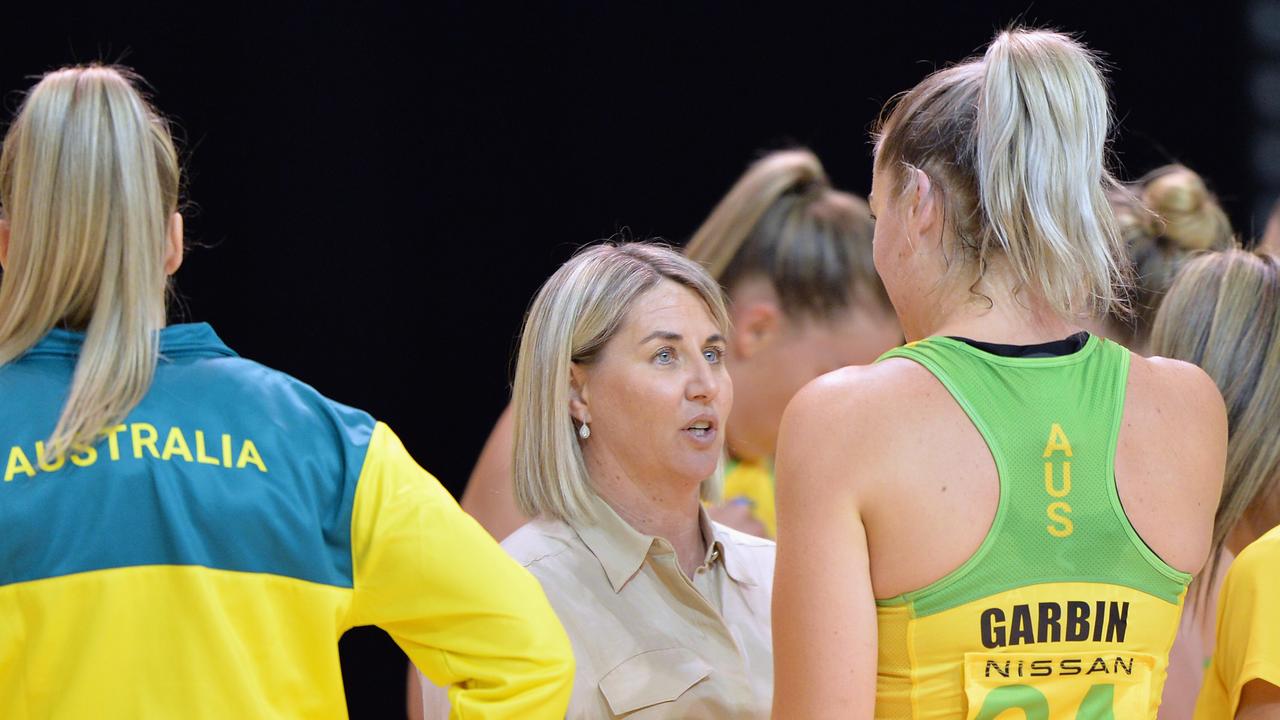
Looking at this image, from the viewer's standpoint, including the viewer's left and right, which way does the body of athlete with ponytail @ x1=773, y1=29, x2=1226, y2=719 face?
facing away from the viewer and to the left of the viewer

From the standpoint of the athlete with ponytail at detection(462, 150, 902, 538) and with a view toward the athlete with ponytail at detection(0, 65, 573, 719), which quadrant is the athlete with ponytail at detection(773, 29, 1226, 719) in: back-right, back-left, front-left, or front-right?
front-left

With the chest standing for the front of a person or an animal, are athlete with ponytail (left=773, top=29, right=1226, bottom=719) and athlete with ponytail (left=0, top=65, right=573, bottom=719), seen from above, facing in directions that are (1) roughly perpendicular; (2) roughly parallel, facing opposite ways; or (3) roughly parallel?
roughly parallel

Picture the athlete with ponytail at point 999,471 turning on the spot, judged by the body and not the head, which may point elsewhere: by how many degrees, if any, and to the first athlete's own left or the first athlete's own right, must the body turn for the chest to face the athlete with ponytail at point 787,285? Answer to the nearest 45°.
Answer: approximately 45° to the first athlete's own right

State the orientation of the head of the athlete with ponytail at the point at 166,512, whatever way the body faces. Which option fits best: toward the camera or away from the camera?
away from the camera

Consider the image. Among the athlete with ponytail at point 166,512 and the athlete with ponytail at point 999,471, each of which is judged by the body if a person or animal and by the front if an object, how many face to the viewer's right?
0

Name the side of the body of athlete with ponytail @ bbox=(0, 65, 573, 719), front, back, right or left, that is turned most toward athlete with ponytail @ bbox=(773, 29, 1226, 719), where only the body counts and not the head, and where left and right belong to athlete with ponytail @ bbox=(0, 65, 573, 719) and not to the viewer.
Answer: right

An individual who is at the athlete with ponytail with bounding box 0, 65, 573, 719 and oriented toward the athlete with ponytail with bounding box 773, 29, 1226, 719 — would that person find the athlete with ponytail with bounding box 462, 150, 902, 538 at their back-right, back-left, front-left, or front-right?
front-left

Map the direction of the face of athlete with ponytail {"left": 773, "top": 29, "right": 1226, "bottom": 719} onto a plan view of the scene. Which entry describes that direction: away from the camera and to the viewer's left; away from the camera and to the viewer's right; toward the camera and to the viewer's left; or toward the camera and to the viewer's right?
away from the camera and to the viewer's left

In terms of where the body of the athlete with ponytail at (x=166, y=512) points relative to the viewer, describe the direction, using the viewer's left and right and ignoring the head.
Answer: facing away from the viewer

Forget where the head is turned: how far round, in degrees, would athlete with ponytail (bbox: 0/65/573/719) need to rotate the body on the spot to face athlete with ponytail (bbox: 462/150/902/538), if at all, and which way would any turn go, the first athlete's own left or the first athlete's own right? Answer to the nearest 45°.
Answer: approximately 45° to the first athlete's own right
